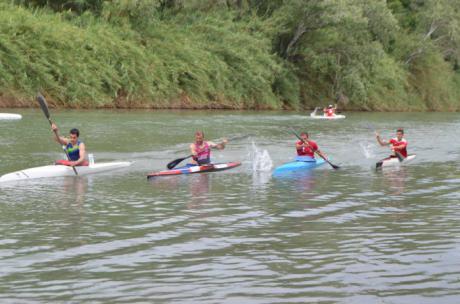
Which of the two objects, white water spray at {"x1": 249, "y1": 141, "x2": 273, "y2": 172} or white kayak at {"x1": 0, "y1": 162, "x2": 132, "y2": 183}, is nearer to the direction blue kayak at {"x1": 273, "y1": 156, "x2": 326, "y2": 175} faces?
the white kayak

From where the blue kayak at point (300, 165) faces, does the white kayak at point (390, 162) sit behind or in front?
behind

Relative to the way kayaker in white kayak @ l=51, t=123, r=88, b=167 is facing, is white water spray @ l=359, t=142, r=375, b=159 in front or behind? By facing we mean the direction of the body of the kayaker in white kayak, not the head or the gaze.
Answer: behind

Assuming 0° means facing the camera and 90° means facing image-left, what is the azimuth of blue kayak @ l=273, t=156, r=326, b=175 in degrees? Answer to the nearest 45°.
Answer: approximately 45°

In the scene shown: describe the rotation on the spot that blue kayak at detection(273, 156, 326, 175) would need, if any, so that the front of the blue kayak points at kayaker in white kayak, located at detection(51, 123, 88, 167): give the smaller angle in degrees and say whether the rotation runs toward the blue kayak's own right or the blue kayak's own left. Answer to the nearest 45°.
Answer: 0° — it already faces them

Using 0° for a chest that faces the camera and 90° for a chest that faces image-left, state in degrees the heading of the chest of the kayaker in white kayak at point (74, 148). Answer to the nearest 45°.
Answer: approximately 45°

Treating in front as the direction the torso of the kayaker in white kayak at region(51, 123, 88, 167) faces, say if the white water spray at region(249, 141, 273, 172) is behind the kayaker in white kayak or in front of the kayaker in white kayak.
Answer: behind
